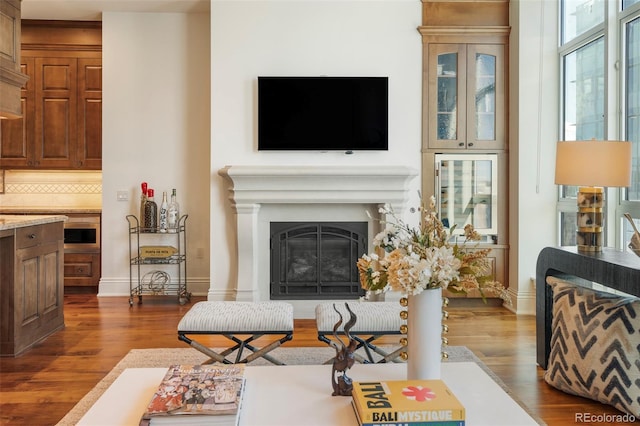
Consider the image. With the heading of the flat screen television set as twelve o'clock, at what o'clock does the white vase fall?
The white vase is roughly at 12 o'clock from the flat screen television.

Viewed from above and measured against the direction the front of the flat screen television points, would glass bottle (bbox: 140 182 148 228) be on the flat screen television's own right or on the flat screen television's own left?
on the flat screen television's own right

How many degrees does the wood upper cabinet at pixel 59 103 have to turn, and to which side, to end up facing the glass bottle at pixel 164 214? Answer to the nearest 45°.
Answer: approximately 45° to its left

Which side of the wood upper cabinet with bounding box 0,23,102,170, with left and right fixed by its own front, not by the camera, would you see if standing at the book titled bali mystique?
front

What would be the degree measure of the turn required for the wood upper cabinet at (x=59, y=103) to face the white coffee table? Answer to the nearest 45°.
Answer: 0° — it already faces it

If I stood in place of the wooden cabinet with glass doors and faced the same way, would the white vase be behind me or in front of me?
in front

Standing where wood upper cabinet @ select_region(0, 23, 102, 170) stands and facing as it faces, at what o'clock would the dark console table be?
The dark console table is roughly at 11 o'clock from the wood upper cabinet.

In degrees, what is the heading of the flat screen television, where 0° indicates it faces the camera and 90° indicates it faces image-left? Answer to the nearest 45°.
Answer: approximately 0°

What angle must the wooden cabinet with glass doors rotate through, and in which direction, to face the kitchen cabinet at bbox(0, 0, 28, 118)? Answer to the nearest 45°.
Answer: approximately 45° to its right
